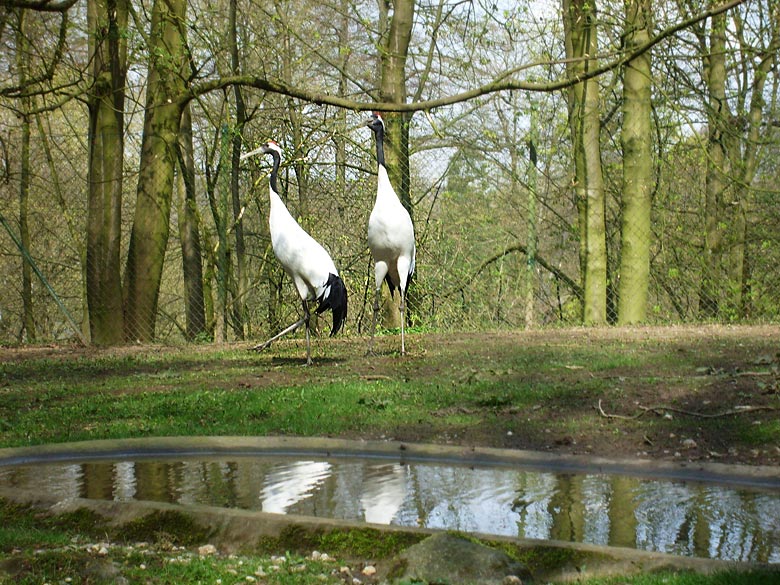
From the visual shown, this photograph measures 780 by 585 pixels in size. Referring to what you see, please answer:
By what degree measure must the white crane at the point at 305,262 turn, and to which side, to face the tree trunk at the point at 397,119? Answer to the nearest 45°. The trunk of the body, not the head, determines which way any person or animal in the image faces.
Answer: approximately 135° to its right

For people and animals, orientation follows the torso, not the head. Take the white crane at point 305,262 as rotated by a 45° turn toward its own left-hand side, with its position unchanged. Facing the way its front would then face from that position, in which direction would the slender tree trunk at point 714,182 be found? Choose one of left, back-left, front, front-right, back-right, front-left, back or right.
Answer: back

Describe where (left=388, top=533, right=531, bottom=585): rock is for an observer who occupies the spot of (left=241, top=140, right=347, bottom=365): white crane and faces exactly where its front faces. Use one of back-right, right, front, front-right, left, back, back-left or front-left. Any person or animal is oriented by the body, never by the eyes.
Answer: left

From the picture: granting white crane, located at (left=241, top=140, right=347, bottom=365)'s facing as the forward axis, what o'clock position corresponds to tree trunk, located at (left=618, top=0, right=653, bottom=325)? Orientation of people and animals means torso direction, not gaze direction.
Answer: The tree trunk is roughly at 5 o'clock from the white crane.

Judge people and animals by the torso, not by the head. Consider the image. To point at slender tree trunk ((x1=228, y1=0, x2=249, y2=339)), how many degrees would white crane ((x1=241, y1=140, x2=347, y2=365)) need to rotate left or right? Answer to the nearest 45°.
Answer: approximately 90° to its right

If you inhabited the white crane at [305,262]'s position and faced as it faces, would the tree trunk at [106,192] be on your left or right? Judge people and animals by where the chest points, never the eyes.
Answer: on your right

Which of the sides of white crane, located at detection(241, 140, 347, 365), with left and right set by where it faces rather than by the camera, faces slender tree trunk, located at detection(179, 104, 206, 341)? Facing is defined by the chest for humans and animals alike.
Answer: right

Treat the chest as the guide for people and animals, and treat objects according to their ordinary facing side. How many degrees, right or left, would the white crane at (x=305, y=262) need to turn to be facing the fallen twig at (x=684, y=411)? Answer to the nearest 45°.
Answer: approximately 135° to its left

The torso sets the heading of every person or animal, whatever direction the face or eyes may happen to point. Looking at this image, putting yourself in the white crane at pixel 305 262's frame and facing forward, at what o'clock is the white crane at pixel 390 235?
the white crane at pixel 390 235 is roughly at 6 o'clock from the white crane at pixel 305 262.

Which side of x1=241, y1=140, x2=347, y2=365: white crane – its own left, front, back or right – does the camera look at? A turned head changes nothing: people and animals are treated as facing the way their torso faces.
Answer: left

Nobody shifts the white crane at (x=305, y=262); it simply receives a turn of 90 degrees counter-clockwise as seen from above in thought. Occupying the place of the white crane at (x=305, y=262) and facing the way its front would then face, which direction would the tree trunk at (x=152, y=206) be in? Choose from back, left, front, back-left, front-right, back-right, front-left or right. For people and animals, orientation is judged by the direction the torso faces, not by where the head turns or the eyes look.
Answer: back-right

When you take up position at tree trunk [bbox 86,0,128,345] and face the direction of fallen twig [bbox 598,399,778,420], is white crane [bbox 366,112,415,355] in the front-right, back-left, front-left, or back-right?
front-left

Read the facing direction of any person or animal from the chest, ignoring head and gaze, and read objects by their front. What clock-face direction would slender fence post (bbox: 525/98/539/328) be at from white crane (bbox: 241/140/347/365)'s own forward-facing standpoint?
The slender fence post is roughly at 5 o'clock from the white crane.

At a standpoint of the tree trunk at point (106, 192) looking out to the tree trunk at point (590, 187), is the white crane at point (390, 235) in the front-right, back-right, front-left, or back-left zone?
front-right

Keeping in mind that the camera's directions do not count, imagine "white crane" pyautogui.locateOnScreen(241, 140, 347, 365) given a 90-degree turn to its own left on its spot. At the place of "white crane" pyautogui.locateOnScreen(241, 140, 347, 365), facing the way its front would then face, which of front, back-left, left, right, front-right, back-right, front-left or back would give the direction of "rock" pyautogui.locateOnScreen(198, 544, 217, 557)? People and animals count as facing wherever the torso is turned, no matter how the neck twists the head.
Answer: front

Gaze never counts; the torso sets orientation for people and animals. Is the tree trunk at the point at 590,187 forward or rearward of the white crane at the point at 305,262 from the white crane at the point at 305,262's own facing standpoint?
rearward
